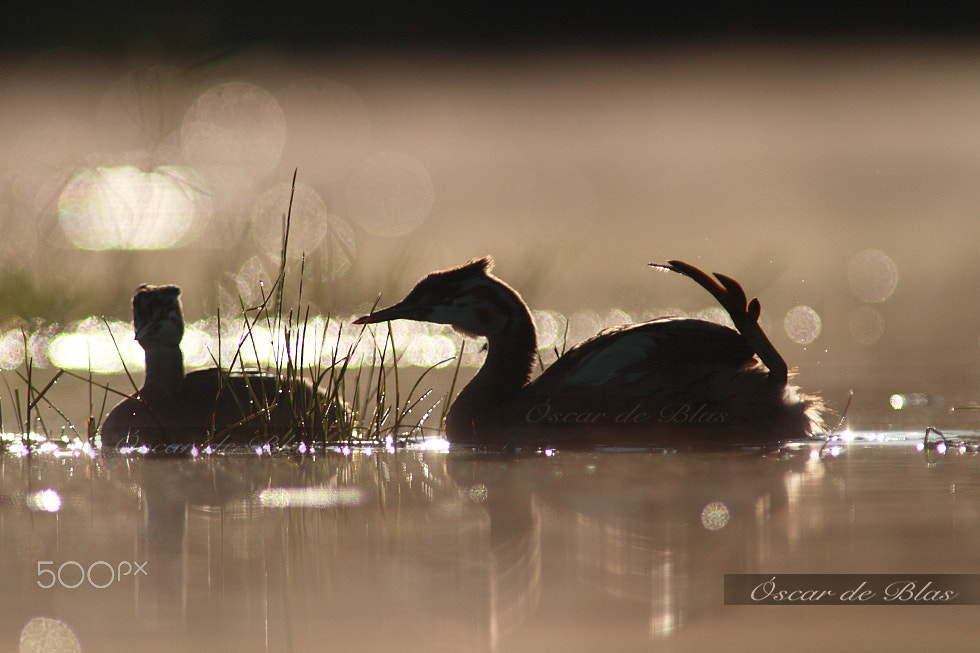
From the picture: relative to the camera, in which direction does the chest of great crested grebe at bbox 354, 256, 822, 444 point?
to the viewer's left

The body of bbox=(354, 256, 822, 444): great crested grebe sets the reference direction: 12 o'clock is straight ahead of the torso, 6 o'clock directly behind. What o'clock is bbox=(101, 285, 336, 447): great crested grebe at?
bbox=(101, 285, 336, 447): great crested grebe is roughly at 12 o'clock from bbox=(354, 256, 822, 444): great crested grebe.
